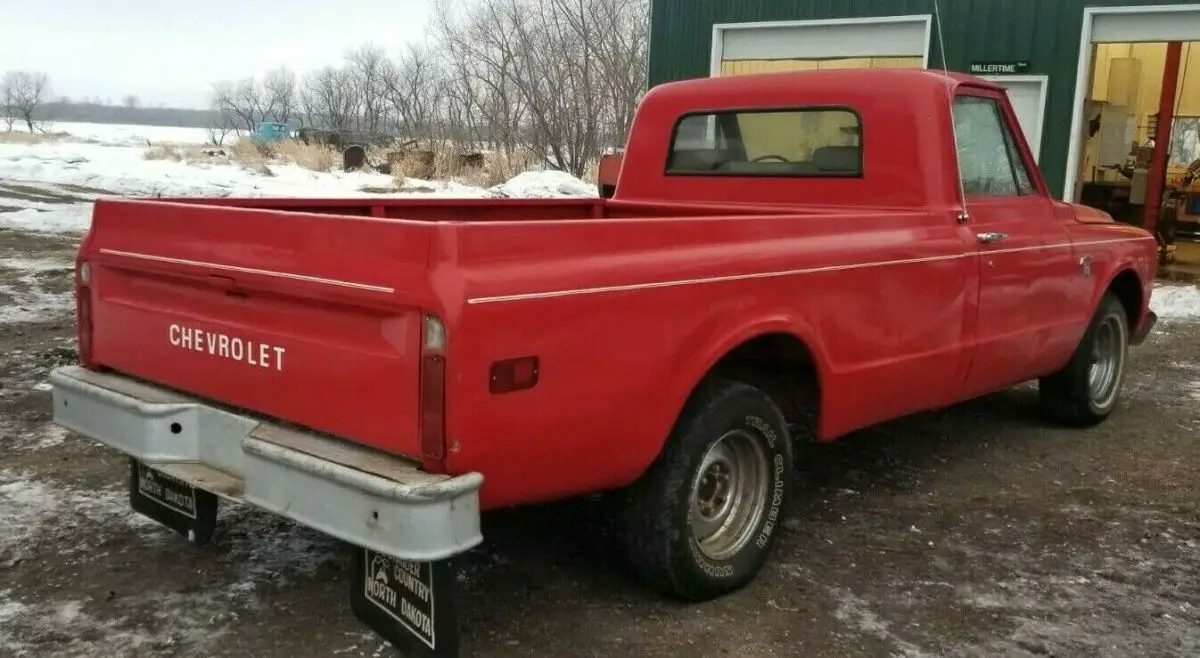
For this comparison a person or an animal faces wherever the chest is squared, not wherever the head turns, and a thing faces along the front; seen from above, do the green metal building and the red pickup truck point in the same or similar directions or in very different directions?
very different directions

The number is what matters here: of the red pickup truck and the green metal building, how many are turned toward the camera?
1

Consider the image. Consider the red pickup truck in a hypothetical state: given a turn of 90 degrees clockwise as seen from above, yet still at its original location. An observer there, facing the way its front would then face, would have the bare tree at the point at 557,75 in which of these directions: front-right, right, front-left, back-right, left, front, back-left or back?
back-left

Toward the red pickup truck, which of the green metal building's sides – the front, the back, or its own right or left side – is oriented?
front

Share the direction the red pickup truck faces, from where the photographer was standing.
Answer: facing away from the viewer and to the right of the viewer

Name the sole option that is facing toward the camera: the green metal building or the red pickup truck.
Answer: the green metal building

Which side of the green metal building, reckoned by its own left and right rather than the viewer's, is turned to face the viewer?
front

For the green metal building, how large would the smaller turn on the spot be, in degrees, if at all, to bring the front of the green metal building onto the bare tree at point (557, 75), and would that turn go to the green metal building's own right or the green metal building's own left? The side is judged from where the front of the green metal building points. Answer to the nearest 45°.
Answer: approximately 135° to the green metal building's own right

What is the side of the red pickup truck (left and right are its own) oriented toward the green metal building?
front
